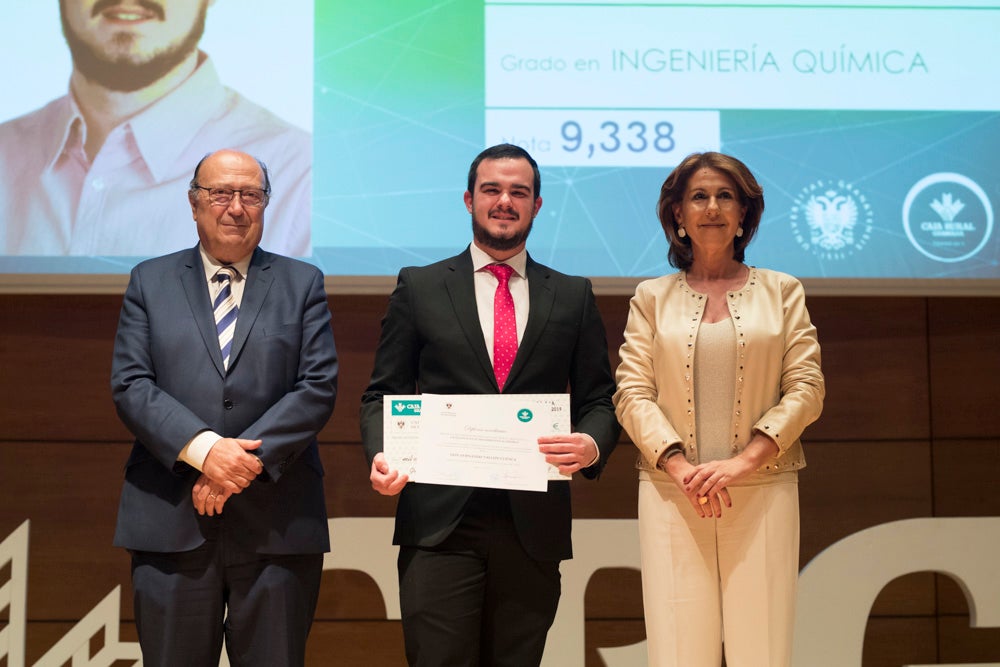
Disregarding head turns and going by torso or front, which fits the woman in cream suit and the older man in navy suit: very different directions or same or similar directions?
same or similar directions

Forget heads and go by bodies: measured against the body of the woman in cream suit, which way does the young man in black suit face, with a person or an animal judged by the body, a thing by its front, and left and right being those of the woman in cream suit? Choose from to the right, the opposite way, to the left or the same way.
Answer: the same way

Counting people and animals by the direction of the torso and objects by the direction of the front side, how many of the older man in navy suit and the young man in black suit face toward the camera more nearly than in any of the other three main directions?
2

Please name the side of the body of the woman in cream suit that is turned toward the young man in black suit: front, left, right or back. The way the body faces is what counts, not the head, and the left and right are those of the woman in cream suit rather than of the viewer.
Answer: right

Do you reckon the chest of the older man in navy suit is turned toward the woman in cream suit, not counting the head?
no

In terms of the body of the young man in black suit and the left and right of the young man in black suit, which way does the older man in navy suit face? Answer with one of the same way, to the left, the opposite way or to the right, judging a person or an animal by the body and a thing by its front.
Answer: the same way

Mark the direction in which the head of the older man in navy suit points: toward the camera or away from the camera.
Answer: toward the camera

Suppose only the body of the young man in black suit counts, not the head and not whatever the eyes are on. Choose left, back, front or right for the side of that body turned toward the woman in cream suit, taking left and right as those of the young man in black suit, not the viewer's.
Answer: left

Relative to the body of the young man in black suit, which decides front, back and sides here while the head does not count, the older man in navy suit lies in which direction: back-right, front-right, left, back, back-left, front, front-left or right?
right

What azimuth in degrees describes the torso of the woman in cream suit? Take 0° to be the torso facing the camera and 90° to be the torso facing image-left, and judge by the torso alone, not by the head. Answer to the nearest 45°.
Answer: approximately 0°

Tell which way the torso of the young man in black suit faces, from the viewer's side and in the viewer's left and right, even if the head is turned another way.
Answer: facing the viewer

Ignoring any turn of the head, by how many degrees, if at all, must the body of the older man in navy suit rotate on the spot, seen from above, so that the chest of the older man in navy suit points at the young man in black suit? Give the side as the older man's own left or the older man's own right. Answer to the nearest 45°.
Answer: approximately 90° to the older man's own left

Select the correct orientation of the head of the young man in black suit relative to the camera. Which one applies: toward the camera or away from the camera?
toward the camera
